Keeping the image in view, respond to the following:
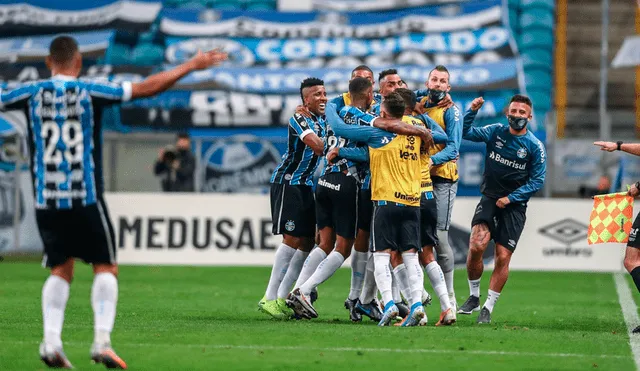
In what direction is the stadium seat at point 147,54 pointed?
toward the camera

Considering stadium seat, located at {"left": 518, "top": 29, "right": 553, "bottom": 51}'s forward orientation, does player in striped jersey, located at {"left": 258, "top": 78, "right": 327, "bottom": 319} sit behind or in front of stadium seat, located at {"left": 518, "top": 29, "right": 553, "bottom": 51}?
in front

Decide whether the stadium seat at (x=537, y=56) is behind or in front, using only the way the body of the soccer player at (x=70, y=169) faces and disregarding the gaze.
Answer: in front

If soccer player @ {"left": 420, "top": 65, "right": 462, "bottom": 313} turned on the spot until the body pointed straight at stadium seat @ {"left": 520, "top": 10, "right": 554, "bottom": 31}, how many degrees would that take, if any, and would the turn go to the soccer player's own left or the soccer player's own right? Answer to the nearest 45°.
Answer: approximately 135° to the soccer player's own right

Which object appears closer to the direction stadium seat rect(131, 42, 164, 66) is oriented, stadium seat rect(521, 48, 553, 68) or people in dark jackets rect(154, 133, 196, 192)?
the people in dark jackets

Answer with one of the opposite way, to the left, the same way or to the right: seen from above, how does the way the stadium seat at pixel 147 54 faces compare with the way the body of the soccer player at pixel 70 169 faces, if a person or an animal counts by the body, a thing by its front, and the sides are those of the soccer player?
the opposite way

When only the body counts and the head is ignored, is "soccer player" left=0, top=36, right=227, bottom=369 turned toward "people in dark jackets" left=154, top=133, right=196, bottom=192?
yes

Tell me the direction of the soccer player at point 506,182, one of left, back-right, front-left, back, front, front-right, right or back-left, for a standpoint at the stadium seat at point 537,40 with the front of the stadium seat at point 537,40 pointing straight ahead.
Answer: front

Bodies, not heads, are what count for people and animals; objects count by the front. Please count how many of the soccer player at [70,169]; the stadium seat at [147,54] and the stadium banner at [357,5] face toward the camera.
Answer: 2

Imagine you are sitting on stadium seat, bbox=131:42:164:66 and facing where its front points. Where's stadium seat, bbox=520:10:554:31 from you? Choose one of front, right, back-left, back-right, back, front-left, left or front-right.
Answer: left

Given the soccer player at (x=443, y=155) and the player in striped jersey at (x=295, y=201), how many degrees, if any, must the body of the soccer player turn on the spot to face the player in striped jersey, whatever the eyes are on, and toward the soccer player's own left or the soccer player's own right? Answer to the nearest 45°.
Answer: approximately 45° to the soccer player's own right

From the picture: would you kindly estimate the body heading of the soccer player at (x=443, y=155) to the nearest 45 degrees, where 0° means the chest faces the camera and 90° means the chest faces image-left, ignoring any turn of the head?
approximately 45°

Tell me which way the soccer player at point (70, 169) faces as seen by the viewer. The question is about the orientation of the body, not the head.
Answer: away from the camera

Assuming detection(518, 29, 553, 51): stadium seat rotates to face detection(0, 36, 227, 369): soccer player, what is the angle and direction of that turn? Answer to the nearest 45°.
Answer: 0° — it already faces them

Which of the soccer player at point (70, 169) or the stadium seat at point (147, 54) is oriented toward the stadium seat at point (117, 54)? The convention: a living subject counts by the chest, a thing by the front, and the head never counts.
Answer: the soccer player

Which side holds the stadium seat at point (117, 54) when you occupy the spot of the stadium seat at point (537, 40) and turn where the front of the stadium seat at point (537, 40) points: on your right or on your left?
on your right
